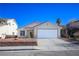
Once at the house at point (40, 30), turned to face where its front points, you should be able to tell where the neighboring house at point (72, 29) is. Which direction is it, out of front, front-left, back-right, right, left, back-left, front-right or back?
left

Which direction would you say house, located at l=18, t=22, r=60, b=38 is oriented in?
toward the camera

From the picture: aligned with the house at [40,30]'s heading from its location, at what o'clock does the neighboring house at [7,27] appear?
The neighboring house is roughly at 3 o'clock from the house.
